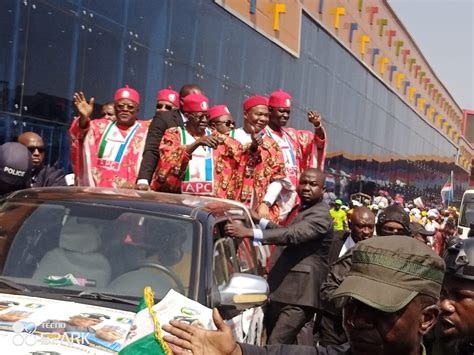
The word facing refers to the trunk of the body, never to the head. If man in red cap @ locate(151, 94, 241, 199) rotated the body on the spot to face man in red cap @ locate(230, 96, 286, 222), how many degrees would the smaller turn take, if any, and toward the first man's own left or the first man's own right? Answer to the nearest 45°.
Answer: approximately 135° to the first man's own left

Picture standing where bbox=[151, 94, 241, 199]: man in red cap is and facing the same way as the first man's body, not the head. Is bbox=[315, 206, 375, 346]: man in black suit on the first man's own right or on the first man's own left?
on the first man's own left

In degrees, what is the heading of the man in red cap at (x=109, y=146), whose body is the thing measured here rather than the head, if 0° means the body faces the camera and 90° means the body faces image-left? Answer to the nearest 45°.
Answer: approximately 0°

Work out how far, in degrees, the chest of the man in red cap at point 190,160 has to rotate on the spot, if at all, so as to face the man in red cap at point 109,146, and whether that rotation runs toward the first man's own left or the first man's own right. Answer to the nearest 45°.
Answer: approximately 90° to the first man's own right

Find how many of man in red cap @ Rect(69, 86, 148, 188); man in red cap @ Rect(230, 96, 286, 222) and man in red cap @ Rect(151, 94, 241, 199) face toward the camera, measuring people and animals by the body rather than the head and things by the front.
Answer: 3

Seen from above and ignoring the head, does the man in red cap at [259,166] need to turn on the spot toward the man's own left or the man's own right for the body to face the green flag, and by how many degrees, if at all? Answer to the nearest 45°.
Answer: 0° — they already face it

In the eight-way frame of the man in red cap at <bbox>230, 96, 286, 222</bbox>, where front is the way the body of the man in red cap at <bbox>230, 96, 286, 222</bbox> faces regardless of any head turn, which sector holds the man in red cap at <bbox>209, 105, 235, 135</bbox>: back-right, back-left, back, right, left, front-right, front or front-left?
back-right
